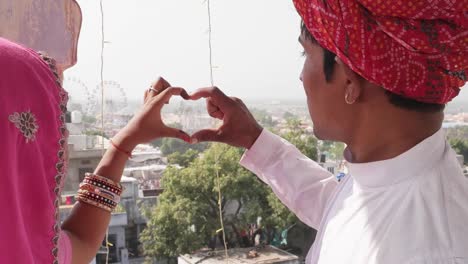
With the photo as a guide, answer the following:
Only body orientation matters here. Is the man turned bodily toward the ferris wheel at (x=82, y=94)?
yes

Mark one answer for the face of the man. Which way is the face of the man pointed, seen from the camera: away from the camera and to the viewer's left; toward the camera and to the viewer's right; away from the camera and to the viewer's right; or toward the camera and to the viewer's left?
away from the camera and to the viewer's left

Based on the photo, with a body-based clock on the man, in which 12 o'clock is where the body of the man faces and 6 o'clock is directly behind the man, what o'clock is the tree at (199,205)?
The tree is roughly at 1 o'clock from the man.

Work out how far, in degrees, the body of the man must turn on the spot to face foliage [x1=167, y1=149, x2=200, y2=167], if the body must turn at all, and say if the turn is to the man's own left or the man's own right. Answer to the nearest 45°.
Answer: approximately 45° to the man's own right

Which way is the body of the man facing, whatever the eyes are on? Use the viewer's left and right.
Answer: facing away from the viewer and to the left of the viewer
